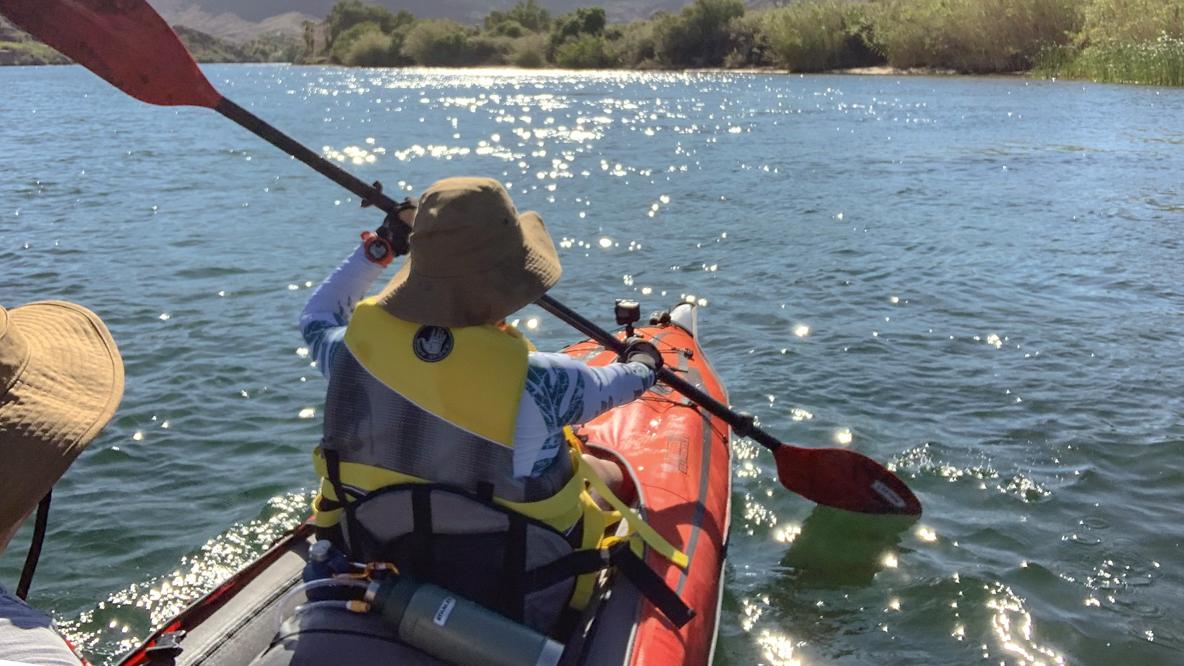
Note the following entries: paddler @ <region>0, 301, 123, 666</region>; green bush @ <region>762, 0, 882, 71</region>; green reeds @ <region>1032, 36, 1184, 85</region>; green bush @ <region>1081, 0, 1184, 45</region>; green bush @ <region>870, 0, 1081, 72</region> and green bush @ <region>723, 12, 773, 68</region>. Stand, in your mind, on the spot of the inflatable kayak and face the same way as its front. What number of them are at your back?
1

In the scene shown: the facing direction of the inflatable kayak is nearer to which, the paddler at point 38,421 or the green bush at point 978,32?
the green bush

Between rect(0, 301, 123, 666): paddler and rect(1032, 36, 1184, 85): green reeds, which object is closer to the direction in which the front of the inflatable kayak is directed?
the green reeds

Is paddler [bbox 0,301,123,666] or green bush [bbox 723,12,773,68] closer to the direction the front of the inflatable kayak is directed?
the green bush

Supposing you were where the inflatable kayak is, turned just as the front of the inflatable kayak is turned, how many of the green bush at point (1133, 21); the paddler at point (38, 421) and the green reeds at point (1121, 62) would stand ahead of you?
2

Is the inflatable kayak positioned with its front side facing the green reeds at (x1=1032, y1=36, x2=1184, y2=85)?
yes

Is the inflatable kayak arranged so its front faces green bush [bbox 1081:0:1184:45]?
yes

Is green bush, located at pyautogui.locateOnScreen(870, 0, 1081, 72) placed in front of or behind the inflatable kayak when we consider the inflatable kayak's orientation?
in front

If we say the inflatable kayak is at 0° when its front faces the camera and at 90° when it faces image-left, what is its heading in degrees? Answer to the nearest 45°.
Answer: approximately 225°

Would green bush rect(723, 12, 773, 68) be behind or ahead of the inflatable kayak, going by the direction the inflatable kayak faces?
ahead
